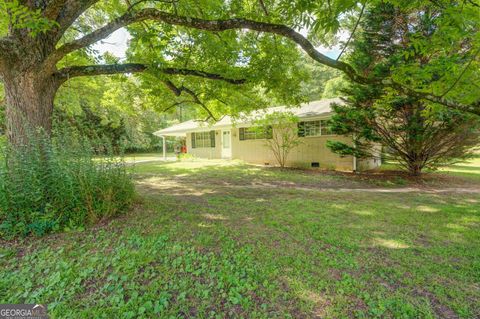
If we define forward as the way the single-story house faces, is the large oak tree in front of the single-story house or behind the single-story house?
in front

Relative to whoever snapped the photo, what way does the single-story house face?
facing the viewer and to the left of the viewer

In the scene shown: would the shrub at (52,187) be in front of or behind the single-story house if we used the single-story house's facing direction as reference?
in front
